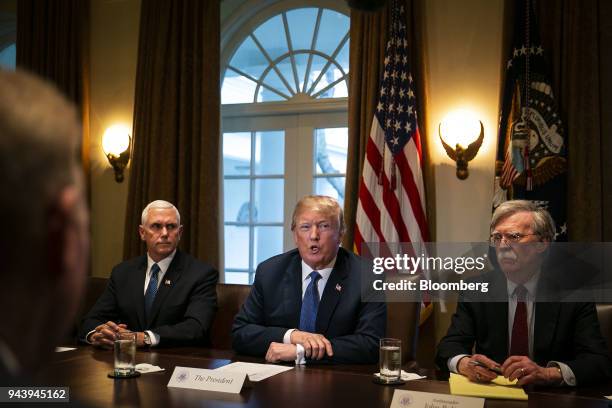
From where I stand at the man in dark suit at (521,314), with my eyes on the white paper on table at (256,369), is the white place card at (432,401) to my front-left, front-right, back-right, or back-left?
front-left

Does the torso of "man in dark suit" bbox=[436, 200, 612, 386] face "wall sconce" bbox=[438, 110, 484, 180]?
no

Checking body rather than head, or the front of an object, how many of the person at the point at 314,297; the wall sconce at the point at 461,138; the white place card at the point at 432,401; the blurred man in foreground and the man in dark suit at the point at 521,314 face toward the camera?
4

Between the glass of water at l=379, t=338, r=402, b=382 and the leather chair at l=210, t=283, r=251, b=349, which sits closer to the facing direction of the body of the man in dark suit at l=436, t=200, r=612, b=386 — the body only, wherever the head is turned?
the glass of water

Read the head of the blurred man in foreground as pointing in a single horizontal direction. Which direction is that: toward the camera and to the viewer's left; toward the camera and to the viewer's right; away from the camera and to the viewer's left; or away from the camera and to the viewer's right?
away from the camera and to the viewer's right

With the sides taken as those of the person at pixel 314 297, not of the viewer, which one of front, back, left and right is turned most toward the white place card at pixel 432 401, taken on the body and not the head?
front

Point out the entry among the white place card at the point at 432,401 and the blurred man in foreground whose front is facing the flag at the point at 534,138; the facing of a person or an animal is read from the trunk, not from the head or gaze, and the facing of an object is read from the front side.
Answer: the blurred man in foreground

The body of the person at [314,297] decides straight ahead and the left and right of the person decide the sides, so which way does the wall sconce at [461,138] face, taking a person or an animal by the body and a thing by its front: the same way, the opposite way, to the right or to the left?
the same way

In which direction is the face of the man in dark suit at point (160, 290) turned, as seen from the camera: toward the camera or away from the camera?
toward the camera

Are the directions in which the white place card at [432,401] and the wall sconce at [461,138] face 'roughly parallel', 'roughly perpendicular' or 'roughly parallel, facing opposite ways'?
roughly parallel

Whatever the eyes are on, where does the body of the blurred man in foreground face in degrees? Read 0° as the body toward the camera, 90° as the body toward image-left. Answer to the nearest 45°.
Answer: approximately 225°

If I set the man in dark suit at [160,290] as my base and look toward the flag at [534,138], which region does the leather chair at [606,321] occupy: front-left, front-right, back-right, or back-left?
front-right

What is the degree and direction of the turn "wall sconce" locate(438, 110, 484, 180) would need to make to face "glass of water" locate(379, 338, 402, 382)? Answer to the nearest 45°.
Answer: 0° — it already faces it

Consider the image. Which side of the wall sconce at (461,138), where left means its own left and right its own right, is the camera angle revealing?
front

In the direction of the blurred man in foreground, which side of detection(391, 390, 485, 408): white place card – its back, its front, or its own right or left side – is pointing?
front

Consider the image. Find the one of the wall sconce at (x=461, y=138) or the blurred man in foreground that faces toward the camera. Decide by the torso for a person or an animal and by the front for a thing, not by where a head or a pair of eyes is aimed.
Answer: the wall sconce

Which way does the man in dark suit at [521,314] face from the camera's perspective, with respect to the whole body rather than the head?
toward the camera

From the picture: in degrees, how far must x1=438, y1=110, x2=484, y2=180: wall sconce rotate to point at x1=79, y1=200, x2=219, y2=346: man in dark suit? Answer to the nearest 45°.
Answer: approximately 45° to its right

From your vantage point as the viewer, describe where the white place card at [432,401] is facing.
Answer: facing the viewer

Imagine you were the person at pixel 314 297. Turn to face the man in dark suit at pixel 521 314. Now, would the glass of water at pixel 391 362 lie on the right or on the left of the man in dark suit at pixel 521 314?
right

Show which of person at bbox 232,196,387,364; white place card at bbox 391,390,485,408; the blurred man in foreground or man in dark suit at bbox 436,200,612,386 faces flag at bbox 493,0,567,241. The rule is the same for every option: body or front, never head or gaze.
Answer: the blurred man in foreground
